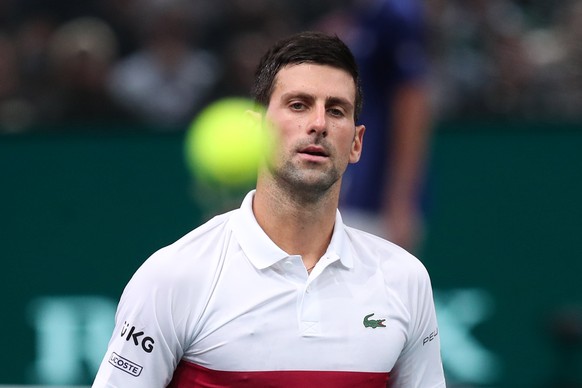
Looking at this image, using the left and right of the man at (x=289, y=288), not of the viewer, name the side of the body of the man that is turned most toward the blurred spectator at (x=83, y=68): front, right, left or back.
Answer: back

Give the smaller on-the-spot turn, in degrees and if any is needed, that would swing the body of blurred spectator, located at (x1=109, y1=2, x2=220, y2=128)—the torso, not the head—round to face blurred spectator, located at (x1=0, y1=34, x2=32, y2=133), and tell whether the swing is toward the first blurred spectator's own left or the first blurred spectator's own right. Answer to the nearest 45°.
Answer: approximately 90° to the first blurred spectator's own right

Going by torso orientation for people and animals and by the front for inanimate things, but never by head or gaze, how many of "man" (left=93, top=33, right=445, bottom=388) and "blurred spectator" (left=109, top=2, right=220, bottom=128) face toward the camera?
2

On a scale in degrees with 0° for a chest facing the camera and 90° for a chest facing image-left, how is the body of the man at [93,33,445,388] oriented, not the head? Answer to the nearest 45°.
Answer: approximately 0°

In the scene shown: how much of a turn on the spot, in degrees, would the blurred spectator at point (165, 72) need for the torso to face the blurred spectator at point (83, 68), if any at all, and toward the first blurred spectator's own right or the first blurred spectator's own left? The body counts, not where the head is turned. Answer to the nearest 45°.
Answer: approximately 90° to the first blurred spectator's own right

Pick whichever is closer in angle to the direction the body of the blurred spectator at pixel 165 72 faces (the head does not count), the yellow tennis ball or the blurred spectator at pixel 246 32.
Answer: the yellow tennis ball

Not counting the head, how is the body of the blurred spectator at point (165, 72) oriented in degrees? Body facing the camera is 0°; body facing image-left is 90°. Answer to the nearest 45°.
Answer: approximately 0°
